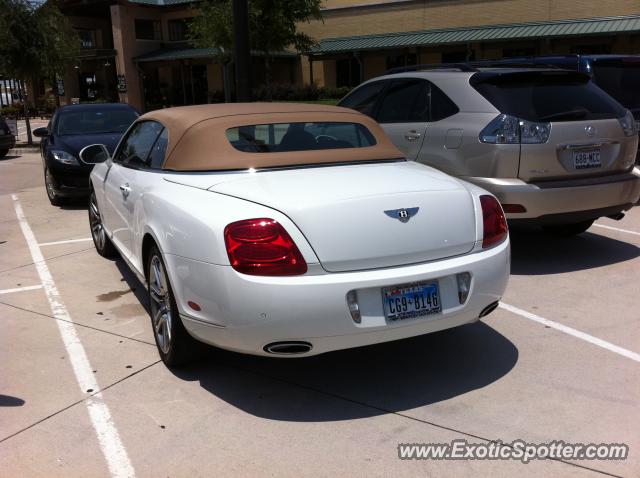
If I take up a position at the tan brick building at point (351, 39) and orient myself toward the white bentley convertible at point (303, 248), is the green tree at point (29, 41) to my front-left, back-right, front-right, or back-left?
front-right

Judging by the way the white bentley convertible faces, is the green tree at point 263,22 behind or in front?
in front

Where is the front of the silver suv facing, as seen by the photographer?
facing away from the viewer and to the left of the viewer

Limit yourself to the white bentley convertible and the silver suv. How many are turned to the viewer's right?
0

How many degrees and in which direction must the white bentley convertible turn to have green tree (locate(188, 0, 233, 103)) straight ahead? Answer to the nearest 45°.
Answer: approximately 45° to its right

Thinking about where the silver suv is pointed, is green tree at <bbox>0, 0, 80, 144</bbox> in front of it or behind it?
in front

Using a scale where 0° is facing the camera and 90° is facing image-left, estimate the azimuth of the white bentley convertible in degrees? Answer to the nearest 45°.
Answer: approximately 135°

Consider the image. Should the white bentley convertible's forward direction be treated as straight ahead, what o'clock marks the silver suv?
The silver suv is roughly at 3 o'clock from the white bentley convertible.

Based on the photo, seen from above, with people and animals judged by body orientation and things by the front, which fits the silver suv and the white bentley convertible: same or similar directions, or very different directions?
same or similar directions

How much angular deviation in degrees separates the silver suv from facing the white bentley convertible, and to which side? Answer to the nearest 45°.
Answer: approximately 90° to its left

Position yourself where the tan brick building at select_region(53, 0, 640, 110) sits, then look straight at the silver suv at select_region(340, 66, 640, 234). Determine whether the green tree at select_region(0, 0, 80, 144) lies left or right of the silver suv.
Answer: right

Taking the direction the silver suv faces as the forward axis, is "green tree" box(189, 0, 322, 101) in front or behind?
in front
